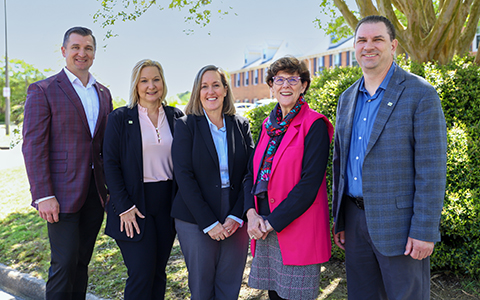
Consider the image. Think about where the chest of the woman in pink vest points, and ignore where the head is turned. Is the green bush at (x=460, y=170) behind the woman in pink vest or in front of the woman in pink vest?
behind

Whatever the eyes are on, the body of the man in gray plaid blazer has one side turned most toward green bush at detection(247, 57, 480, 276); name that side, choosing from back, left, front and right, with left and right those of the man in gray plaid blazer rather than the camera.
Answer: back

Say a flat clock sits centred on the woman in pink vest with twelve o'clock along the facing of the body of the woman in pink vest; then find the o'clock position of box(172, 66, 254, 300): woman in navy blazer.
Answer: The woman in navy blazer is roughly at 2 o'clock from the woman in pink vest.

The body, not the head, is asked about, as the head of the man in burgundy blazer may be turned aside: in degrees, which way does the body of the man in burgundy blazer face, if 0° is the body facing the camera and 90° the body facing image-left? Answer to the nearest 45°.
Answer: approximately 315°

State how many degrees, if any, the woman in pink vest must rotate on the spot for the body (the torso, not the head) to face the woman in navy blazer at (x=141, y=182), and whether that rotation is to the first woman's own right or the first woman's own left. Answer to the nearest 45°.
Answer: approximately 45° to the first woman's own right
